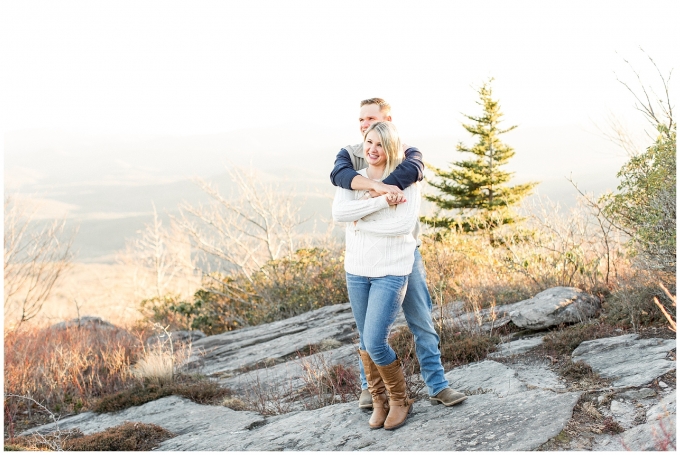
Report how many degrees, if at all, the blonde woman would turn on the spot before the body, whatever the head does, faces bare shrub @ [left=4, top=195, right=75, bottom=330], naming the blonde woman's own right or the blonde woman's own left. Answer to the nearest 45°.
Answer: approximately 135° to the blonde woman's own right

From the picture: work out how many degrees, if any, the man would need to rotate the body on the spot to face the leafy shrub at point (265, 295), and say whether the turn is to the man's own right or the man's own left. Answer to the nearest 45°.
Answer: approximately 180°

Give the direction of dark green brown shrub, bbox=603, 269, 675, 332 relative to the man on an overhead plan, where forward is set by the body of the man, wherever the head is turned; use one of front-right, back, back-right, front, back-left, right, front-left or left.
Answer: back-left

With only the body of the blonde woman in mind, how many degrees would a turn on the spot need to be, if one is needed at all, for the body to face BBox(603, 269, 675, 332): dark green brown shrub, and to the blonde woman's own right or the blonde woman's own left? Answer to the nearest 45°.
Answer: approximately 135° to the blonde woman's own left

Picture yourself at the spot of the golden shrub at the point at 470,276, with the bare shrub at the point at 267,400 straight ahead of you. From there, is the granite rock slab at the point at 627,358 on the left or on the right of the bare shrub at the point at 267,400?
left

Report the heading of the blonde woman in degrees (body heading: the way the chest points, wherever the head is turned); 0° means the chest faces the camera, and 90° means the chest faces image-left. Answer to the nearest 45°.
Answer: approximately 0°

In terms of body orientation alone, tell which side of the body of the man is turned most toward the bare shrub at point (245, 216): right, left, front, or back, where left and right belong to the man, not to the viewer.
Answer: back

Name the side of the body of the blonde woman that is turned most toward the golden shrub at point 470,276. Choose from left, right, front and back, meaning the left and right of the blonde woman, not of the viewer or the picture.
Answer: back
